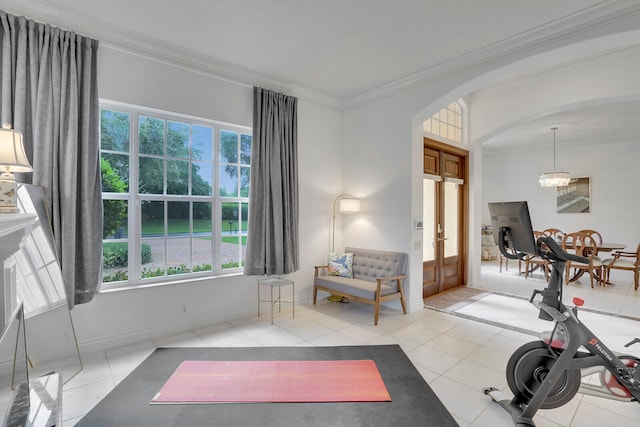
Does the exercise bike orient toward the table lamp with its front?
yes

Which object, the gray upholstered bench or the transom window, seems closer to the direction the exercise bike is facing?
the gray upholstered bench

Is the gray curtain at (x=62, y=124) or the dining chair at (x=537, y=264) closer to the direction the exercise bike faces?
the gray curtain

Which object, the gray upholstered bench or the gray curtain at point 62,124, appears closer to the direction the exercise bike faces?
the gray curtain

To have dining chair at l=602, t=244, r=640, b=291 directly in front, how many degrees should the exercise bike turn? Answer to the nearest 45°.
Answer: approximately 135° to its right

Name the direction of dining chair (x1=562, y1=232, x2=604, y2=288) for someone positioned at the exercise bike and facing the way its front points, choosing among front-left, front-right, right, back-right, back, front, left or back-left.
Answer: back-right

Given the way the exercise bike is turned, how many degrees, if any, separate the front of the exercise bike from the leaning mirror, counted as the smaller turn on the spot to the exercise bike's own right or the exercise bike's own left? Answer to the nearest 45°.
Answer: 0° — it already faces it

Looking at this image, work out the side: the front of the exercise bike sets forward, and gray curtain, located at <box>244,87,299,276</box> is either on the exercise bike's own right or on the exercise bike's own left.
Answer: on the exercise bike's own right
